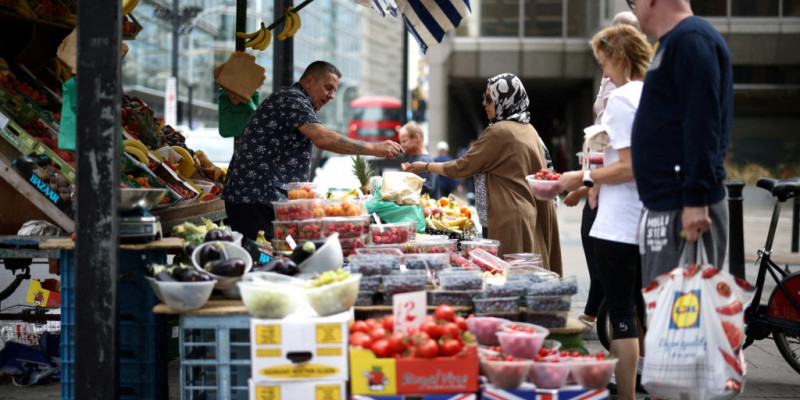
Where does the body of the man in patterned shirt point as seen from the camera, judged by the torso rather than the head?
to the viewer's right

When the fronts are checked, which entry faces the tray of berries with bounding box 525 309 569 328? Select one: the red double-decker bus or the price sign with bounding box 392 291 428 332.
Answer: the red double-decker bus

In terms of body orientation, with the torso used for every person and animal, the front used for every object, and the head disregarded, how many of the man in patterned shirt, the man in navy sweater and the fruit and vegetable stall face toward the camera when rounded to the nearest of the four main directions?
1

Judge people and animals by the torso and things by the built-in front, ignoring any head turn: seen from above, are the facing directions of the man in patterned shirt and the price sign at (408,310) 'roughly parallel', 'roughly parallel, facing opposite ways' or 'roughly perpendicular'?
roughly perpendicular

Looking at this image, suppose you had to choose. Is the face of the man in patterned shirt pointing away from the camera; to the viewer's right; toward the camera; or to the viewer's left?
to the viewer's right

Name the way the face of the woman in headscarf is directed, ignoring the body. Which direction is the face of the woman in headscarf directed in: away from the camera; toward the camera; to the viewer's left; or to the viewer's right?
to the viewer's left

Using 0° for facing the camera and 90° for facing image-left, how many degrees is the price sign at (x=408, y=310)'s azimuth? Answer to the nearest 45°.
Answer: approximately 0°

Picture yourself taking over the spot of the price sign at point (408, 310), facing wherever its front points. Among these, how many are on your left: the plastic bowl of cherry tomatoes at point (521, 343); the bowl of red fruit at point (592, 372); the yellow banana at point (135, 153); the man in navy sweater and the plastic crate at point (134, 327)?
3

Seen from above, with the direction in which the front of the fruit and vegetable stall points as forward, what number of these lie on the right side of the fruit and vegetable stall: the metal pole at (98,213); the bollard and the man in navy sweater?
1

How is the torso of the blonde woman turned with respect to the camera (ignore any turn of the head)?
to the viewer's left

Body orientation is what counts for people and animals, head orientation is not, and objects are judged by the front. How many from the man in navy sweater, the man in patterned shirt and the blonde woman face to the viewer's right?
1
